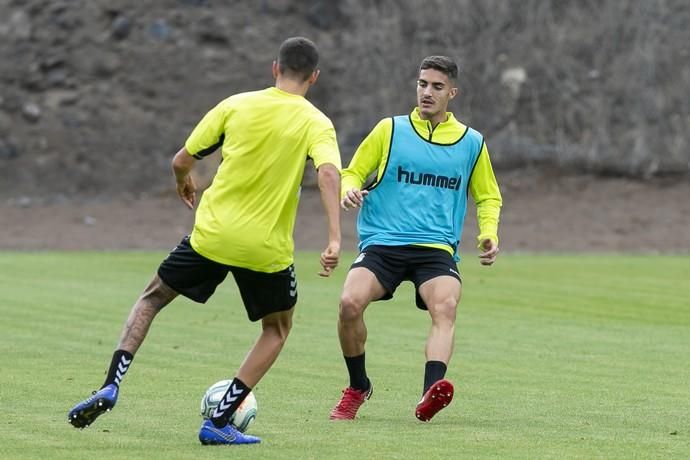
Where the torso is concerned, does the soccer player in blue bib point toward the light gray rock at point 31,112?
no

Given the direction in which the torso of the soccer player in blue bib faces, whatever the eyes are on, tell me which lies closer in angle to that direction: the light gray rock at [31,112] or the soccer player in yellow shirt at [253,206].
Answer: the soccer player in yellow shirt

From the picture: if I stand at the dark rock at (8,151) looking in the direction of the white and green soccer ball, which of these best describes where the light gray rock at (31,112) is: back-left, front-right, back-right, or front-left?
back-left

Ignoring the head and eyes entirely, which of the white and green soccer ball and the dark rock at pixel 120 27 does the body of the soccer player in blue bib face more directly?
the white and green soccer ball

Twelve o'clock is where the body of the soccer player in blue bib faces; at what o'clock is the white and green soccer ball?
The white and green soccer ball is roughly at 1 o'clock from the soccer player in blue bib.

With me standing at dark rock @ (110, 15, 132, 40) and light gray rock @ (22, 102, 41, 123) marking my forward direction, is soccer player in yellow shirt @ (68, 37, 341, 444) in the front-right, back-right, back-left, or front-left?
front-left

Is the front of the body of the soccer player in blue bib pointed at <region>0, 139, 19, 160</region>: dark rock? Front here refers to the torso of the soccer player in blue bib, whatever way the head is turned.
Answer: no

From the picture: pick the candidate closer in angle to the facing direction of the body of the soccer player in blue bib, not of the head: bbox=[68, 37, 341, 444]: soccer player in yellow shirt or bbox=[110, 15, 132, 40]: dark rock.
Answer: the soccer player in yellow shirt

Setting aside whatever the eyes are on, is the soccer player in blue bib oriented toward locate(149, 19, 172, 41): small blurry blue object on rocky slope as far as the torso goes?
no

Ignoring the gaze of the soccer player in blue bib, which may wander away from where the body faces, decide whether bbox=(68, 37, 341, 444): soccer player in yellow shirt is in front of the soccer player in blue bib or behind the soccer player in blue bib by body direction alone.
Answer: in front

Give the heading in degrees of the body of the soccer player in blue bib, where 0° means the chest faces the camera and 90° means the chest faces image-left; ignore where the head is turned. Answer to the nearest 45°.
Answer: approximately 0°

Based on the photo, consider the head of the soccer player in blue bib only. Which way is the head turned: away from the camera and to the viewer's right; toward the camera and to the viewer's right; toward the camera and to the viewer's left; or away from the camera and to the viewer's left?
toward the camera and to the viewer's left

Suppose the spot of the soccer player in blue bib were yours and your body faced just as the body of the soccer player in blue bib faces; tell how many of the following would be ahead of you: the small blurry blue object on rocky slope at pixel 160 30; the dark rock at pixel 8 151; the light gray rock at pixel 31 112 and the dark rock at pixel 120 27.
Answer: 0

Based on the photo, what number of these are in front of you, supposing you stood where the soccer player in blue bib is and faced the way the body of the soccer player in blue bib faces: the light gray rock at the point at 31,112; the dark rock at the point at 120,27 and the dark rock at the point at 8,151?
0
